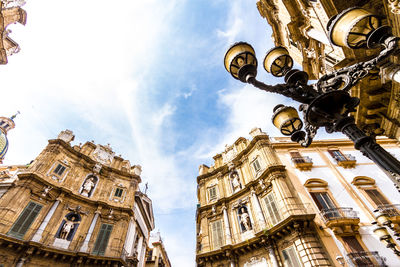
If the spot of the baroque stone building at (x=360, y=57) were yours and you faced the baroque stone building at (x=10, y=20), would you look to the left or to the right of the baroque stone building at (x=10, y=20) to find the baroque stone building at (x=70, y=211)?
right

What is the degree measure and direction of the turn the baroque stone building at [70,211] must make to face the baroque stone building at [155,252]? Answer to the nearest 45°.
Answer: approximately 135° to its left

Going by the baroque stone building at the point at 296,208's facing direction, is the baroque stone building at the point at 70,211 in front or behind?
in front

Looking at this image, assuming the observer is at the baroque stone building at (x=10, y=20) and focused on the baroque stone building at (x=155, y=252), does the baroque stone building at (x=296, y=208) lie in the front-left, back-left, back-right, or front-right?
front-right

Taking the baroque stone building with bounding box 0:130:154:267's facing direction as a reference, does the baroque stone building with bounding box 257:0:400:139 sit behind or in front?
in front

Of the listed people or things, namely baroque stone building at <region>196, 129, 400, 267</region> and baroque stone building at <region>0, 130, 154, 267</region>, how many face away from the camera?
0

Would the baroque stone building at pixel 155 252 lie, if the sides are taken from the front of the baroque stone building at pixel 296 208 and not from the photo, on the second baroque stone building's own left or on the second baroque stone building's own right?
on the second baroque stone building's own right

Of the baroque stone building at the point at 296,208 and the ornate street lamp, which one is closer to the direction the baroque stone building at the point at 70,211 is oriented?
the ornate street lamp

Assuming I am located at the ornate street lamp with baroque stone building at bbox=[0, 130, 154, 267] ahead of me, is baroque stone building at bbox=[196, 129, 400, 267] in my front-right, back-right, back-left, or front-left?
front-right

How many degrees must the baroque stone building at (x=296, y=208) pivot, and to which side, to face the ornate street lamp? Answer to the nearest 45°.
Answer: approximately 45° to its left

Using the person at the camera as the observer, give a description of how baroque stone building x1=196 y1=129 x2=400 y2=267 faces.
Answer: facing the viewer and to the left of the viewer

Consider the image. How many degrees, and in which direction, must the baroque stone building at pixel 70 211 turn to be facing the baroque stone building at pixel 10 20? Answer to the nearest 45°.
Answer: approximately 45° to its right

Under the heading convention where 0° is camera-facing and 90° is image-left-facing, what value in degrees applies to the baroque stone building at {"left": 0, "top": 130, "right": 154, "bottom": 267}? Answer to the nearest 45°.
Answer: approximately 0°

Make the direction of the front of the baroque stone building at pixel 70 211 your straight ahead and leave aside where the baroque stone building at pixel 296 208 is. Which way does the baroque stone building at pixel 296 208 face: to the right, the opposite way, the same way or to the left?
to the right
